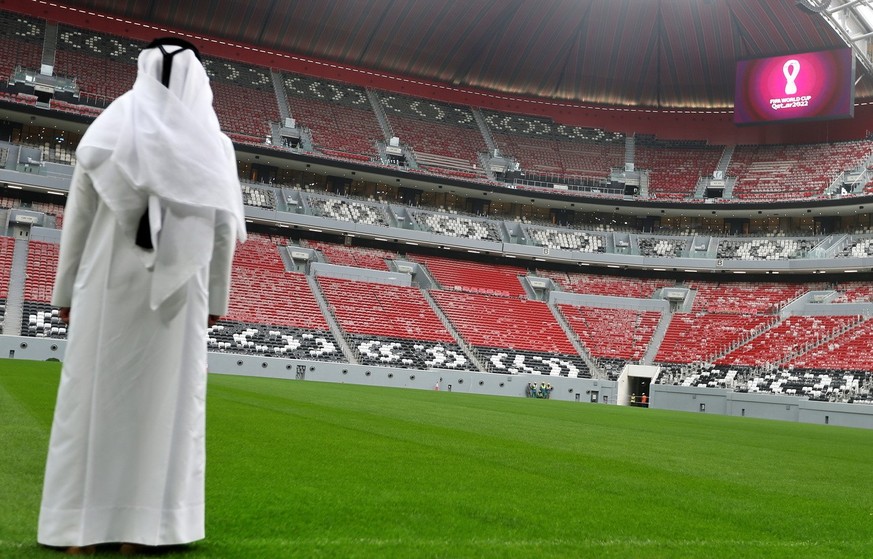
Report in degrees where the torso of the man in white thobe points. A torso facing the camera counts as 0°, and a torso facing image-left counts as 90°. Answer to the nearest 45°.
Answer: approximately 180°

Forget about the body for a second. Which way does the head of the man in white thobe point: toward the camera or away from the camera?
away from the camera
